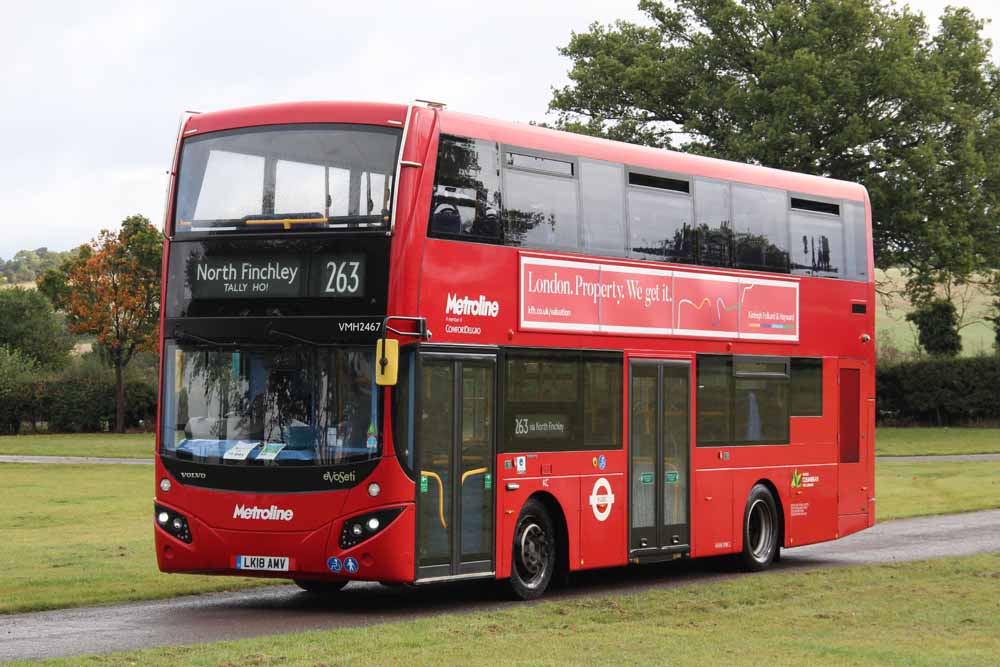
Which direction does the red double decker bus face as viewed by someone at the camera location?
facing the viewer and to the left of the viewer
